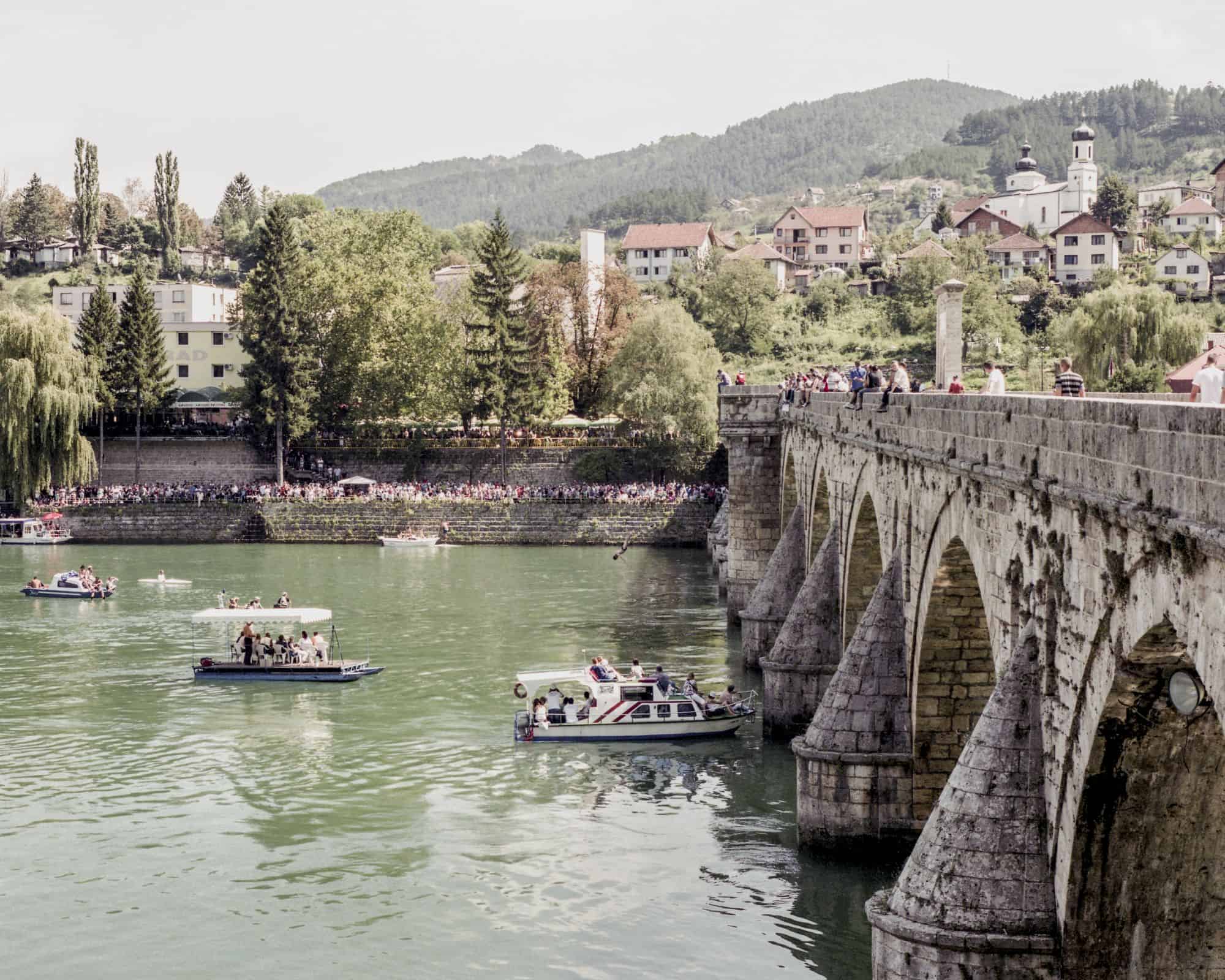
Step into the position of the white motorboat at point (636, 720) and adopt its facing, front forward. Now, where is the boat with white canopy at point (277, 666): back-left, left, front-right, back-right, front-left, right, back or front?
back-left

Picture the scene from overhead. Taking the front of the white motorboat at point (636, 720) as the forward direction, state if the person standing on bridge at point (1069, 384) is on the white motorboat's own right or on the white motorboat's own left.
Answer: on the white motorboat's own right

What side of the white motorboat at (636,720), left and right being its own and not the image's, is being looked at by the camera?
right

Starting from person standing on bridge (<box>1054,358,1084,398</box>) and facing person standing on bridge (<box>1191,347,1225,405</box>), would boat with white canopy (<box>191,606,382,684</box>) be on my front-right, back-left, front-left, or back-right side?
back-right

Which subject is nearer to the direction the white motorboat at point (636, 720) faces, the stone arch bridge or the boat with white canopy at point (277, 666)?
the stone arch bridge
